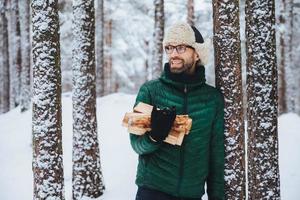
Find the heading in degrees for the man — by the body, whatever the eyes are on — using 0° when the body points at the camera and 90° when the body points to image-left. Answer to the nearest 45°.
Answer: approximately 0°

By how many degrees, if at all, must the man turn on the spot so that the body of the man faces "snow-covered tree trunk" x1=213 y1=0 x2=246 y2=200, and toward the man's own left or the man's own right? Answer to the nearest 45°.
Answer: approximately 135° to the man's own left

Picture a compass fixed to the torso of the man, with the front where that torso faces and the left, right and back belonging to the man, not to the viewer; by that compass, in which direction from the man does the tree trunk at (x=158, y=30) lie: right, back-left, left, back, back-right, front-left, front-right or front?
back

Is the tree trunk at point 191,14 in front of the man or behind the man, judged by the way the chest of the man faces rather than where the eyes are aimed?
behind

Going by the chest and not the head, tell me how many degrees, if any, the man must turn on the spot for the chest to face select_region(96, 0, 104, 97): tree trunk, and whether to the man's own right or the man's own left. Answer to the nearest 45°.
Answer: approximately 180°

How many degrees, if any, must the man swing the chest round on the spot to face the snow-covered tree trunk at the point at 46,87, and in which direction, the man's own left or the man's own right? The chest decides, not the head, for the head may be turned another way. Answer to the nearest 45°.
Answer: approximately 135° to the man's own right
